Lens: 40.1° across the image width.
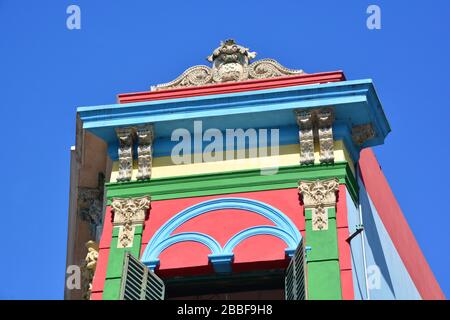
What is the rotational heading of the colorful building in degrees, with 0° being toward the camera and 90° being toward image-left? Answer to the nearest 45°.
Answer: approximately 0°
